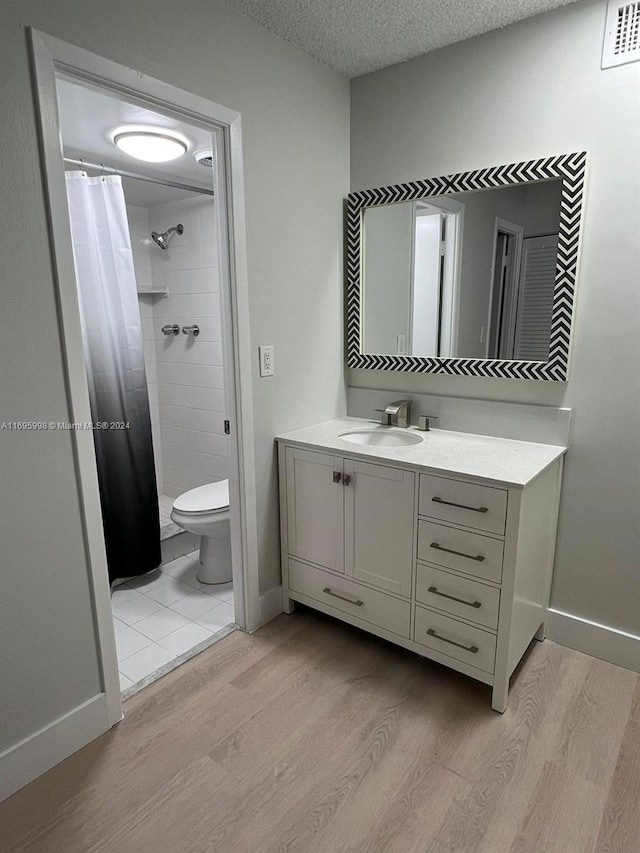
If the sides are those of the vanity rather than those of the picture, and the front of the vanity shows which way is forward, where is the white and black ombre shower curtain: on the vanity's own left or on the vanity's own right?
on the vanity's own right

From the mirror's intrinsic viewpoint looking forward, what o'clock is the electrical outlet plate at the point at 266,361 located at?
The electrical outlet plate is roughly at 1 o'clock from the mirror.

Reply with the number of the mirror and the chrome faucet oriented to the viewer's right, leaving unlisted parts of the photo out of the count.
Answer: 0

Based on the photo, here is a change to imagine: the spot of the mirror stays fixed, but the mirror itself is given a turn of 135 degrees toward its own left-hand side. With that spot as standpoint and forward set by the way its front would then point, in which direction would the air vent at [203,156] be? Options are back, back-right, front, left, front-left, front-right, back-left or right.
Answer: back
